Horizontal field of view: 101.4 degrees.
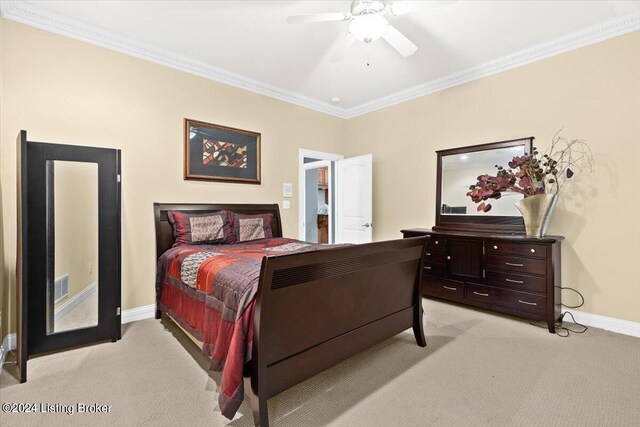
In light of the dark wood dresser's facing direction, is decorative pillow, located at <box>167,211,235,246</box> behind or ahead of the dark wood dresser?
ahead

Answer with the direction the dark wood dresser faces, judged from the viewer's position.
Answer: facing the viewer and to the left of the viewer

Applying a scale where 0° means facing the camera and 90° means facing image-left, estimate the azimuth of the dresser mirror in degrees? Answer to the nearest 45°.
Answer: approximately 45°

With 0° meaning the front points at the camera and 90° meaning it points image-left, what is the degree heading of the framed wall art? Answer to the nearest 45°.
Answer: approximately 315°

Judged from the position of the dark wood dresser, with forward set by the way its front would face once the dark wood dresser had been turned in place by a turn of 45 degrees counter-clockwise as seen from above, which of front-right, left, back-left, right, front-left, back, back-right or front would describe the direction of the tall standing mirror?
front-right

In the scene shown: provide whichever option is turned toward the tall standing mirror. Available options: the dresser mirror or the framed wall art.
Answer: the dresser mirror

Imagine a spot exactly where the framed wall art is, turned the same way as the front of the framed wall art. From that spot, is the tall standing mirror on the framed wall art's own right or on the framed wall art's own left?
on the framed wall art's own right

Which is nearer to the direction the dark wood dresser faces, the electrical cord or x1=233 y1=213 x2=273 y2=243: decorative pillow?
the decorative pillow
